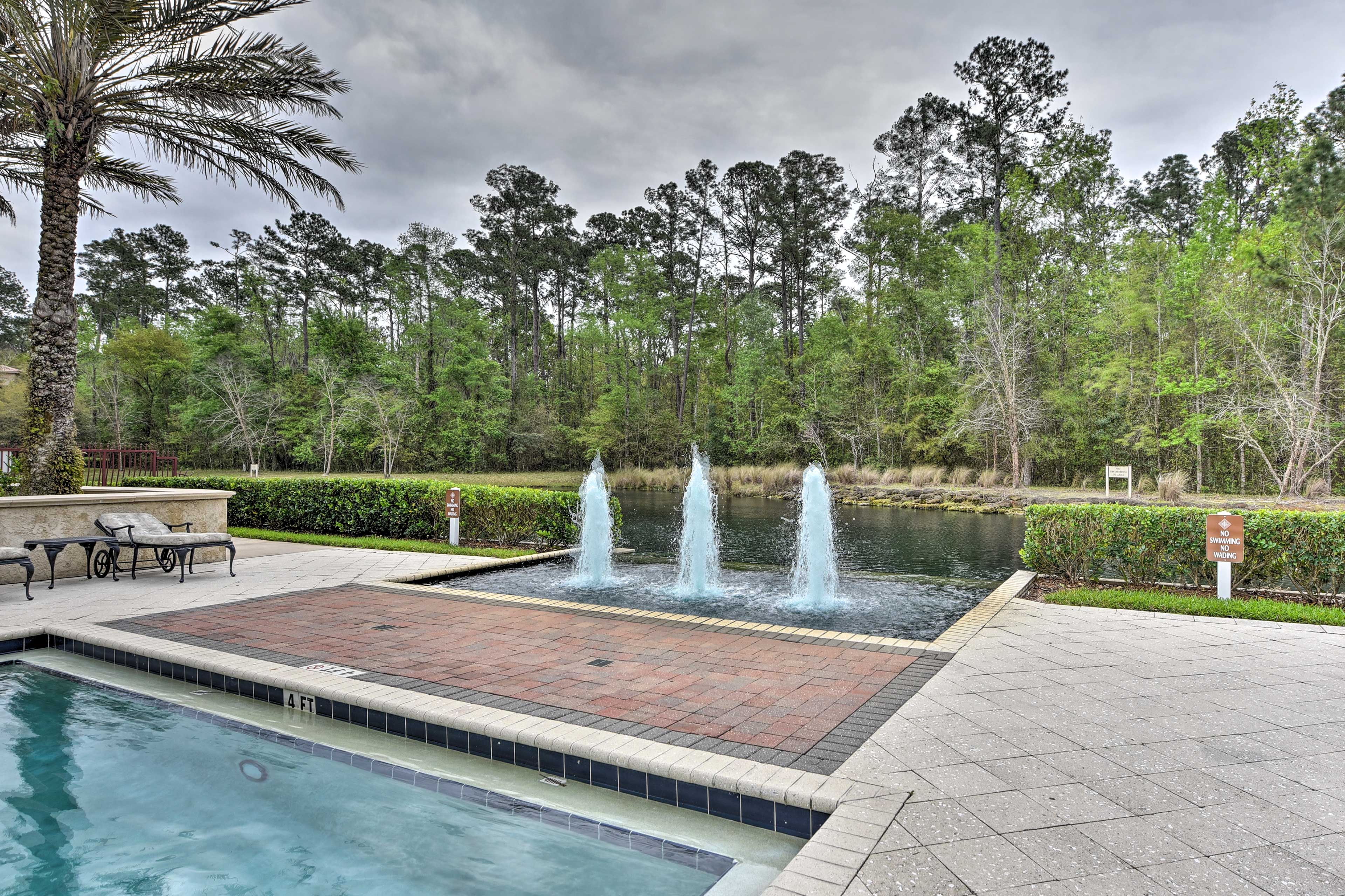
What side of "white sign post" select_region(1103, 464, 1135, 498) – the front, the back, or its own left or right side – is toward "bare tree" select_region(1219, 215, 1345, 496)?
left

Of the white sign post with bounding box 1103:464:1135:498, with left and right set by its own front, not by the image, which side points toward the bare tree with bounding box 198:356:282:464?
right

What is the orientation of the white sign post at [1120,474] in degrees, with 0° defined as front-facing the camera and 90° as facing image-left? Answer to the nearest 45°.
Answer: approximately 0°

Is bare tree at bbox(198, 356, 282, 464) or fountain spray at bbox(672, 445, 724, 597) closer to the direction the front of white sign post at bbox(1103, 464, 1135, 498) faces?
the fountain spray

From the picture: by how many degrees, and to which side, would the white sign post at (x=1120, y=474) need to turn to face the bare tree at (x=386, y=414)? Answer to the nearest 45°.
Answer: approximately 90° to its right

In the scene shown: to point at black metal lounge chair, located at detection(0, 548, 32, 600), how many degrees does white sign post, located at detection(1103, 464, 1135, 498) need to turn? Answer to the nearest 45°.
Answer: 0° — it already faces it

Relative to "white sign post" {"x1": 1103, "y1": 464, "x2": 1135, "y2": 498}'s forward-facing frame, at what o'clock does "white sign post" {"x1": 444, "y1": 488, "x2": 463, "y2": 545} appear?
"white sign post" {"x1": 444, "y1": 488, "x2": 463, "y2": 545} is roughly at 1 o'clock from "white sign post" {"x1": 1103, "y1": 464, "x2": 1135, "y2": 498}.

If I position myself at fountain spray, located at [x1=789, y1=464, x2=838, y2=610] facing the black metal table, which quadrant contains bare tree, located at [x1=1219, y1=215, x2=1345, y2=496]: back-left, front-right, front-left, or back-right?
back-right

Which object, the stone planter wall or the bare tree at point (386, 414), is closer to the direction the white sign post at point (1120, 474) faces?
the stone planter wall

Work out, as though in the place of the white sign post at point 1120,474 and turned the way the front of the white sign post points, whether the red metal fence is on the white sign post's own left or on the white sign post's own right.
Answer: on the white sign post's own right

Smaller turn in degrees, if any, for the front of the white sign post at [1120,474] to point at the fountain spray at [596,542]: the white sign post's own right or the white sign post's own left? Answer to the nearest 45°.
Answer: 0° — it already faces it

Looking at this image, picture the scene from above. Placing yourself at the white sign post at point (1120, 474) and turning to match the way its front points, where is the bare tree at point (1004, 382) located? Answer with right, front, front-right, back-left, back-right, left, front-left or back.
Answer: back-right

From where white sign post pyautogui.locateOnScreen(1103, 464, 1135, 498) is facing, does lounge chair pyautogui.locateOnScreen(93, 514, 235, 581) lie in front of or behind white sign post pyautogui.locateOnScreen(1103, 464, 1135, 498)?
in front

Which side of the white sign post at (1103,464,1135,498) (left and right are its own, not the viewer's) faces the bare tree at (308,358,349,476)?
right
